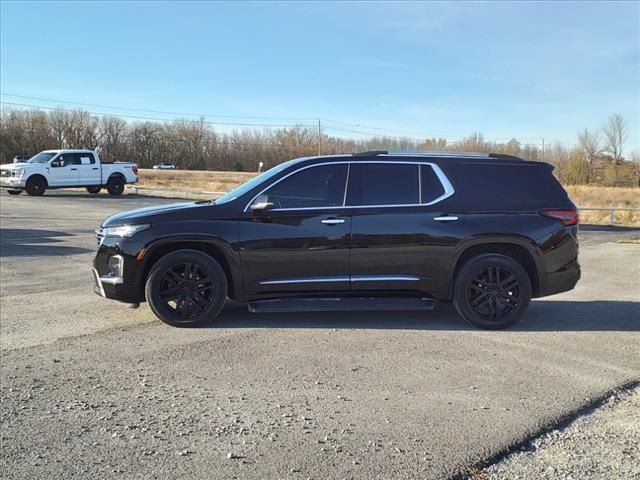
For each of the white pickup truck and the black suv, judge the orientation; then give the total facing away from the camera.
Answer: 0

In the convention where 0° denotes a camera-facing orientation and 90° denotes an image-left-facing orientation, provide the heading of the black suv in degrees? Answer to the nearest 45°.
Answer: approximately 90°

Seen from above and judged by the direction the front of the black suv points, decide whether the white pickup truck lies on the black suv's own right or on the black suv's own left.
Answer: on the black suv's own right

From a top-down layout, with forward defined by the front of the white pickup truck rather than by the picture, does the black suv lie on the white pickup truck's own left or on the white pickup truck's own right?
on the white pickup truck's own left

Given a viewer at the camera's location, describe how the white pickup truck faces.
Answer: facing the viewer and to the left of the viewer
